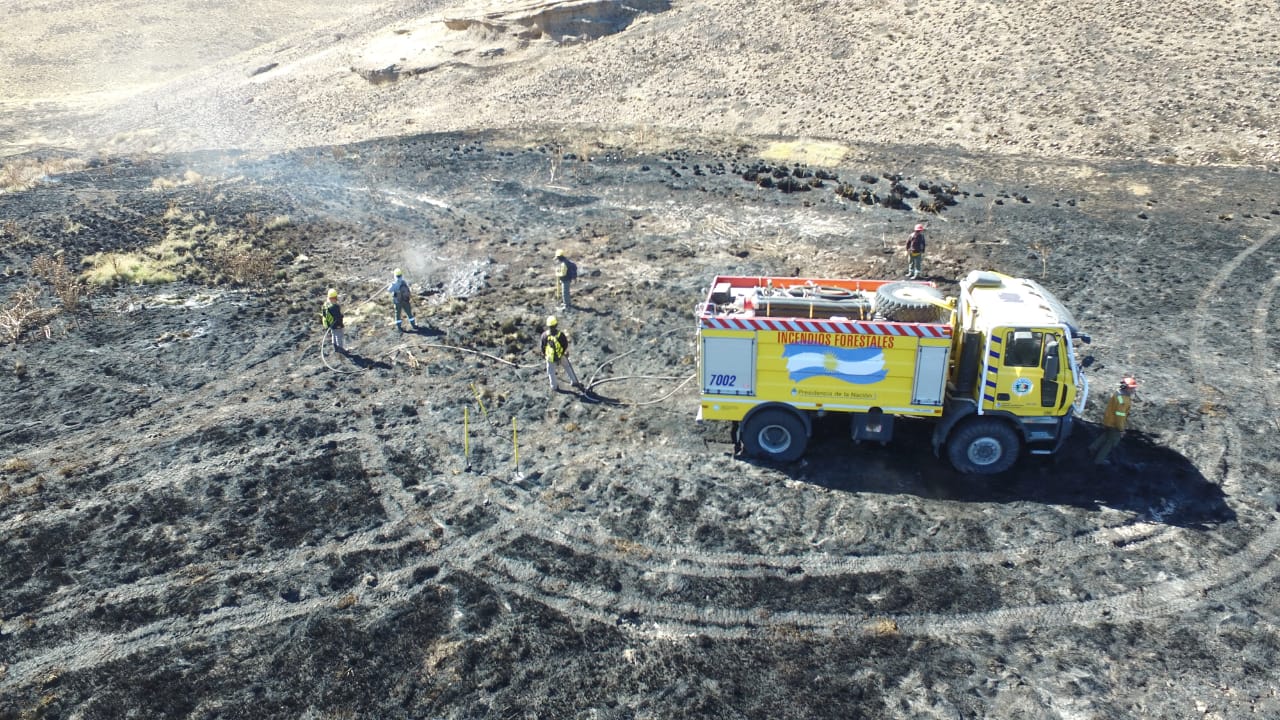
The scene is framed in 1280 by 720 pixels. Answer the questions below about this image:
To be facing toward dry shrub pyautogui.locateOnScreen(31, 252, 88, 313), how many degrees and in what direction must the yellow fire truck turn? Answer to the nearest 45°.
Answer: approximately 180°

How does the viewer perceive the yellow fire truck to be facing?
facing to the right of the viewer

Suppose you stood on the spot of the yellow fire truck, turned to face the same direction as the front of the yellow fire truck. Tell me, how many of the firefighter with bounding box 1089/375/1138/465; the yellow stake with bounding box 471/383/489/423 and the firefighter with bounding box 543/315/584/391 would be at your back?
2

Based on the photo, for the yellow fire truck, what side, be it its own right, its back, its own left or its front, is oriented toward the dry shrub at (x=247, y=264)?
back

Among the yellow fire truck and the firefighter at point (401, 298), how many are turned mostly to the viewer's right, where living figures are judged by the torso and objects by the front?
1

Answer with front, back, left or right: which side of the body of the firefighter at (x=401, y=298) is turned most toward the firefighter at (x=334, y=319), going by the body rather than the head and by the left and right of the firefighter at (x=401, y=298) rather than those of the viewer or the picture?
left

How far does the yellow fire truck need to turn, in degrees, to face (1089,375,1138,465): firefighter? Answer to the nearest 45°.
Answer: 0° — it already faces them

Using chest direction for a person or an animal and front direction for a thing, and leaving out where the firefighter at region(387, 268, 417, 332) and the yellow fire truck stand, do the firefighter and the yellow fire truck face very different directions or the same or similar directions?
very different directions

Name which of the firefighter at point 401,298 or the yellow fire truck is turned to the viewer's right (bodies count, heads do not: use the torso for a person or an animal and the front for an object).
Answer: the yellow fire truck

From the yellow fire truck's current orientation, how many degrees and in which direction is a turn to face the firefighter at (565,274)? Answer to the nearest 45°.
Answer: approximately 135° to its left
